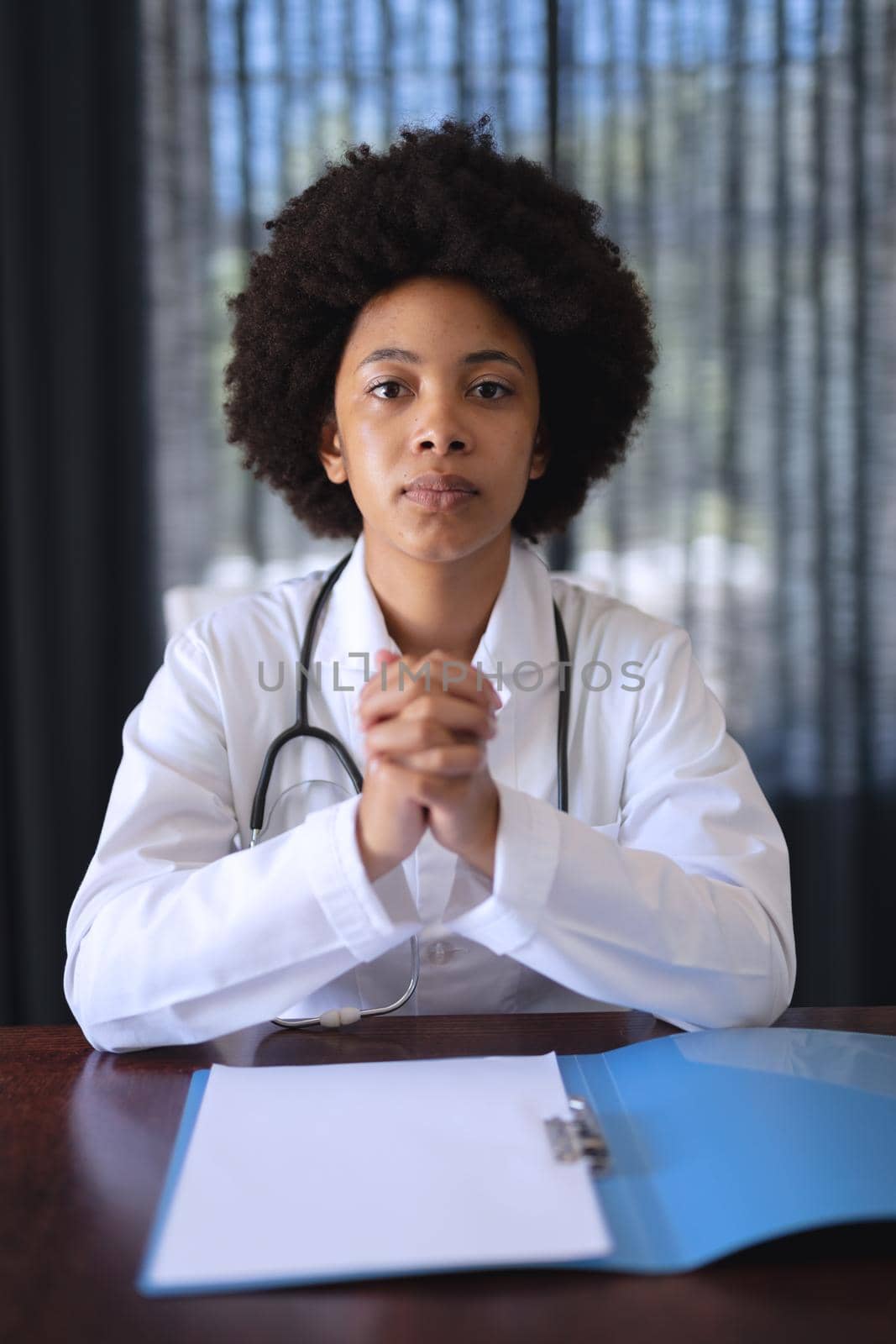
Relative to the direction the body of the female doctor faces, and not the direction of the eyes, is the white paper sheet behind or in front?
in front

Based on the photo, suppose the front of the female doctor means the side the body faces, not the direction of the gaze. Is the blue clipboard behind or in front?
in front

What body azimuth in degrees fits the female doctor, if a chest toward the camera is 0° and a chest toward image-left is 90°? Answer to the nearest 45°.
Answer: approximately 0°

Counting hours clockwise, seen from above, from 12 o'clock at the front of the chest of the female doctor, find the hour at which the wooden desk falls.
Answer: The wooden desk is roughly at 12 o'clock from the female doctor.
